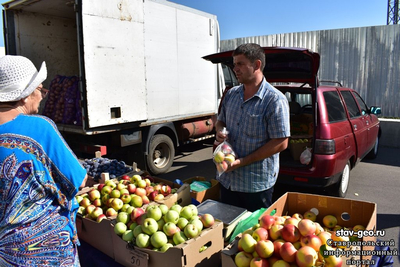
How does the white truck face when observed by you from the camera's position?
facing away from the viewer and to the right of the viewer

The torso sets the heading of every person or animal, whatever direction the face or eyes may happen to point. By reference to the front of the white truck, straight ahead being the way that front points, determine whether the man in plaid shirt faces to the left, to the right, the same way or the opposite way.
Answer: the opposite way

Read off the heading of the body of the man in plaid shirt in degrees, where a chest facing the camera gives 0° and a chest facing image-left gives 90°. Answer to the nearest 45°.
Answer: approximately 45°

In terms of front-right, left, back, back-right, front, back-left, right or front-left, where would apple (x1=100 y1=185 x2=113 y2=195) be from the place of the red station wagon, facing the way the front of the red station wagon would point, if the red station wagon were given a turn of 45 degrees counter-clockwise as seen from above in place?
back-left

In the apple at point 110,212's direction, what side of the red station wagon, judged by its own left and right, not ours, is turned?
back

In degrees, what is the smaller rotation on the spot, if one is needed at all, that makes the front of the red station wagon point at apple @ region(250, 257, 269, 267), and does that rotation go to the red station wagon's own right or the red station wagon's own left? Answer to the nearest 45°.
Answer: approximately 135° to the red station wagon's own right

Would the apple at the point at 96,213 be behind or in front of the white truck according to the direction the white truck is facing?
behind

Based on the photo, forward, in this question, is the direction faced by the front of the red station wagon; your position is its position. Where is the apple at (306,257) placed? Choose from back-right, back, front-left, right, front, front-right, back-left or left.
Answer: back-right

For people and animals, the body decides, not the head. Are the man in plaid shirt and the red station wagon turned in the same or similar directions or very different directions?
very different directions

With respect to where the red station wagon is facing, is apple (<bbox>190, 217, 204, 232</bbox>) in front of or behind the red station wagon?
behind

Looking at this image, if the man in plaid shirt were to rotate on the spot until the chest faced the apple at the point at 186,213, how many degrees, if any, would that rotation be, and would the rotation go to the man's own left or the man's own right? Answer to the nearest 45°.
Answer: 0° — they already face it

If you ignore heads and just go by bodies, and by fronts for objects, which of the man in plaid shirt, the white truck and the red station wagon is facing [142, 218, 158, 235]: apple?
the man in plaid shirt

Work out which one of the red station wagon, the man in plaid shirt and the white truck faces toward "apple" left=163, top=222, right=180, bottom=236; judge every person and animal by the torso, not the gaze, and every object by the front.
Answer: the man in plaid shirt

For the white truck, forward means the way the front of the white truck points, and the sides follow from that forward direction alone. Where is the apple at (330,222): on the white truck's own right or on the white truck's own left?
on the white truck's own right
